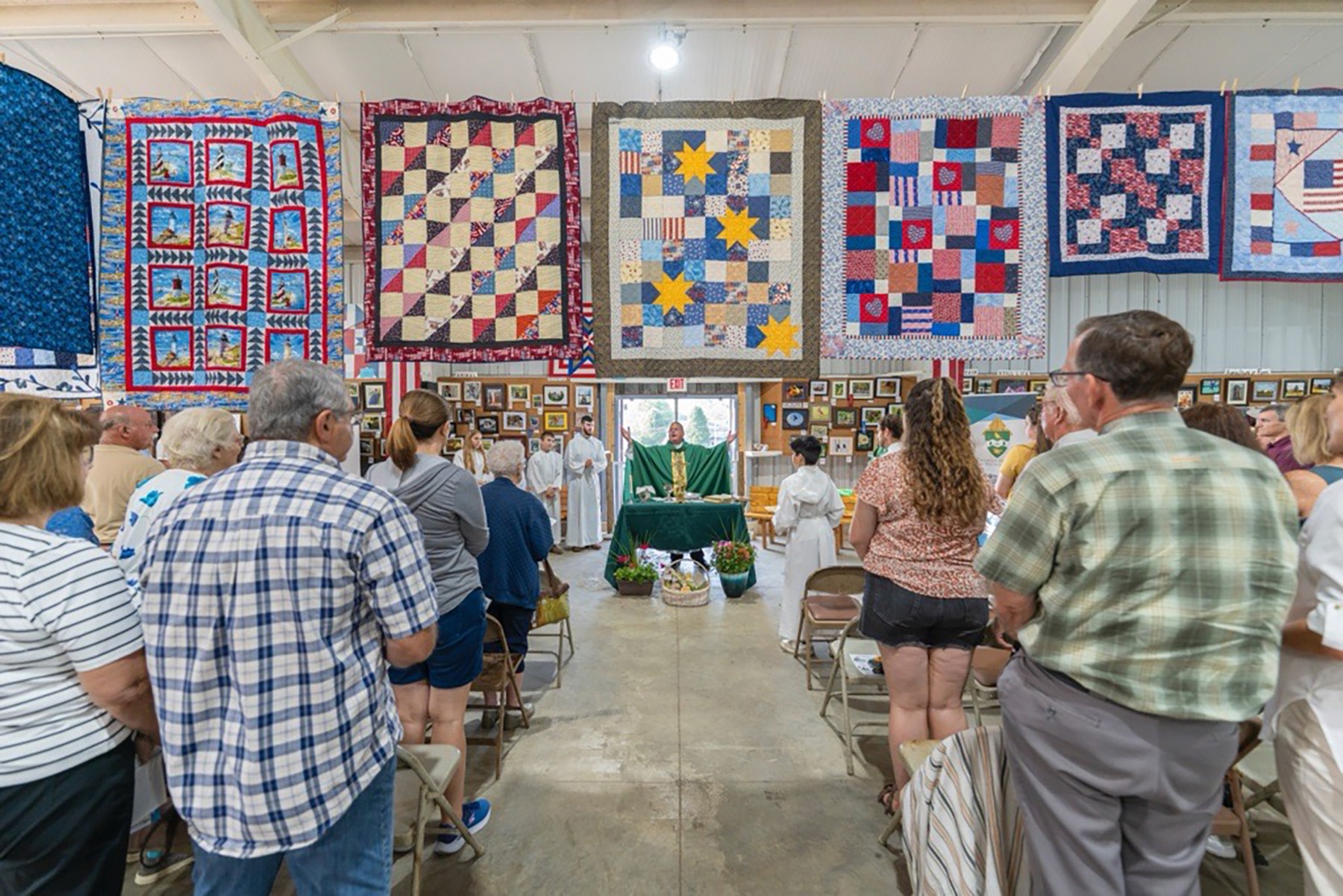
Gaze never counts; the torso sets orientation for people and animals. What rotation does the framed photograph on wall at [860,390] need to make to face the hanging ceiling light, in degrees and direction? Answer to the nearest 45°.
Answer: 0° — it already faces it

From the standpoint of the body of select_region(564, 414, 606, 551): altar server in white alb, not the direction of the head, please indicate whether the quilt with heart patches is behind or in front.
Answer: in front

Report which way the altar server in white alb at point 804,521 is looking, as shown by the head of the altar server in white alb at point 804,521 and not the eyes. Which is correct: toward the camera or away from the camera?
away from the camera

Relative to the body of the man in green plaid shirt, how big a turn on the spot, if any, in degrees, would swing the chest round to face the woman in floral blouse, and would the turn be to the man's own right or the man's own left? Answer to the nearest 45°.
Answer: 0° — they already face them

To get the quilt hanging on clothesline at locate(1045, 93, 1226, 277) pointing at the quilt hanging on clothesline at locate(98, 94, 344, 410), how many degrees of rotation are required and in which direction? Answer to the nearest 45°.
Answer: approximately 45° to its right

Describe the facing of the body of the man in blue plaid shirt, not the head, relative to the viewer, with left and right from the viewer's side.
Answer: facing away from the viewer and to the right of the viewer

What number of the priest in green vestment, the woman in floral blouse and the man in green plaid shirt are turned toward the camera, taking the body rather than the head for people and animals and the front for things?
1

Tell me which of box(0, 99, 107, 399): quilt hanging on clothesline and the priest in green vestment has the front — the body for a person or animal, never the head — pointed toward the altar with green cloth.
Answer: the priest in green vestment

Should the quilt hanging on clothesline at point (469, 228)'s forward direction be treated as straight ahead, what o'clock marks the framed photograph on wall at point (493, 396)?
The framed photograph on wall is roughly at 6 o'clock from the quilt hanging on clothesline.
